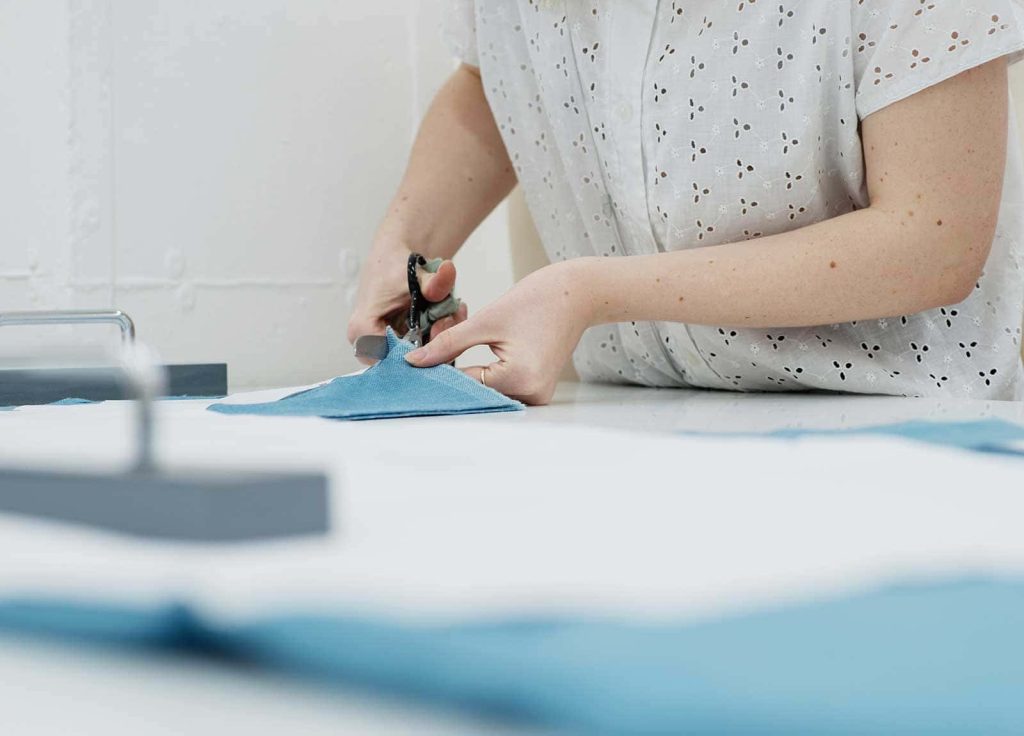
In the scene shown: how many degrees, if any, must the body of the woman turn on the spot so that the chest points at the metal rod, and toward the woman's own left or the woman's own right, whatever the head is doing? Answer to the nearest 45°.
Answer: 0° — they already face it

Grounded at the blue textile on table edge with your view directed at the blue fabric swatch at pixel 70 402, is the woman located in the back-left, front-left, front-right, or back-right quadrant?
front-right

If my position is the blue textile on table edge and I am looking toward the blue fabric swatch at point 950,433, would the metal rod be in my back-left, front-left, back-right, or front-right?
front-left

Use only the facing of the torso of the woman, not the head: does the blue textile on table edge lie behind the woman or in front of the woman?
in front

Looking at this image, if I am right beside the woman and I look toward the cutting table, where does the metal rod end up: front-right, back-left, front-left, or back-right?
front-right

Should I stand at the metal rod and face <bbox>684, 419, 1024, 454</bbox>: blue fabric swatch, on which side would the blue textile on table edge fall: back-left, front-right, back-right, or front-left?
front-right

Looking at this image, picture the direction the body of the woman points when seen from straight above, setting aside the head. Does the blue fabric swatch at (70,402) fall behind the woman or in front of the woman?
in front

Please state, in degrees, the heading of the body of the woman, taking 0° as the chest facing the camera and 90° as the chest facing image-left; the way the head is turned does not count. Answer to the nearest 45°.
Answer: approximately 45°
